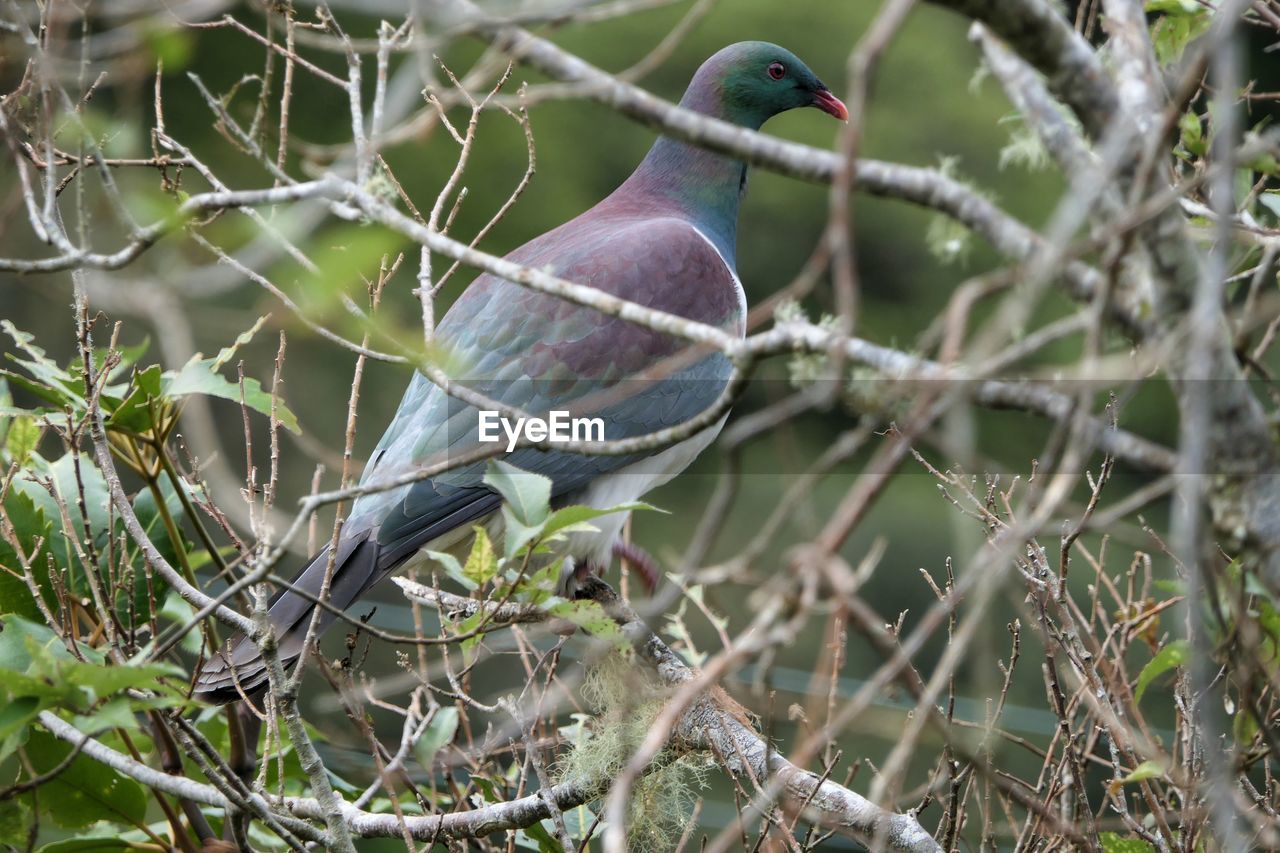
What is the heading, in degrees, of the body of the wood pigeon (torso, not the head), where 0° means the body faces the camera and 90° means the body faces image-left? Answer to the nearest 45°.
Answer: approximately 270°

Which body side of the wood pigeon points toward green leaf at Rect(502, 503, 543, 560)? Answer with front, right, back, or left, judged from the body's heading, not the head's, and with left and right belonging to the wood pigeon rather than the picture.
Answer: right

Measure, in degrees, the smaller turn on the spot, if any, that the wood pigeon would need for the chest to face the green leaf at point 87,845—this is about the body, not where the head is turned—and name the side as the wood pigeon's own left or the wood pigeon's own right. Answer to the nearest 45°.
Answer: approximately 135° to the wood pigeon's own right

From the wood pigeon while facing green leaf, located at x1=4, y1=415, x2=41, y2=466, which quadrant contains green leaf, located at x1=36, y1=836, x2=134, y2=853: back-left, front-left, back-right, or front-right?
front-left
